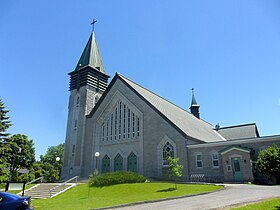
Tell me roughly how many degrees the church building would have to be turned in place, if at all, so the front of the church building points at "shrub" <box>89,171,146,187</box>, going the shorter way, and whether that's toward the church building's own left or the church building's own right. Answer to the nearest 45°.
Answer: approximately 45° to the church building's own left

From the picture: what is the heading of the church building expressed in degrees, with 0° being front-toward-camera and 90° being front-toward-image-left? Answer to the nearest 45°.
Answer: approximately 45°

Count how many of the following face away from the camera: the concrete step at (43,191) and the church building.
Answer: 0

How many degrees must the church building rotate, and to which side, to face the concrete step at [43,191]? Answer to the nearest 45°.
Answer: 0° — it already faces it

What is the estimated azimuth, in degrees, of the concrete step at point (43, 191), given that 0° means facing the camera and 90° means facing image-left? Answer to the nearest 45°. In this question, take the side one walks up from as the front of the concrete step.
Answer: approximately 45°

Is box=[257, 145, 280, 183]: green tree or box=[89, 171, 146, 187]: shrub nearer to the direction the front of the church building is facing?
the shrub
